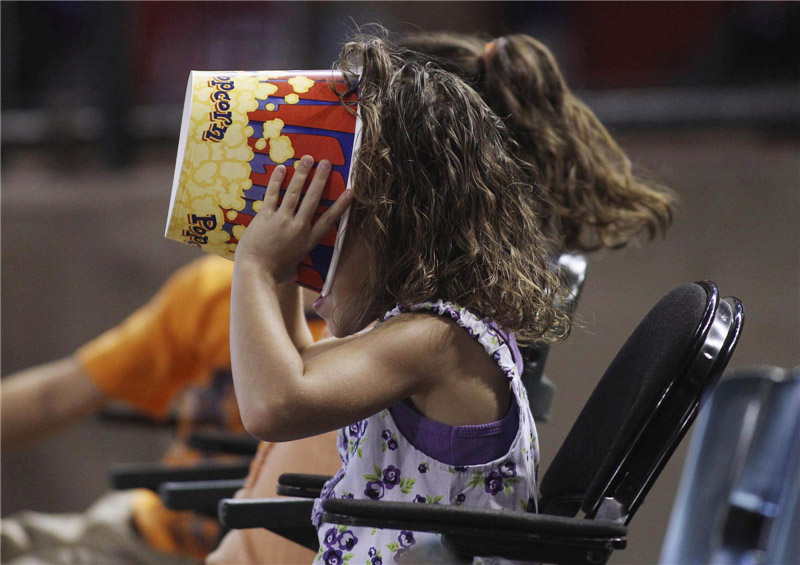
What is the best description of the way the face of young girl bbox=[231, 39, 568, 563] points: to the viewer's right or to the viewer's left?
to the viewer's left

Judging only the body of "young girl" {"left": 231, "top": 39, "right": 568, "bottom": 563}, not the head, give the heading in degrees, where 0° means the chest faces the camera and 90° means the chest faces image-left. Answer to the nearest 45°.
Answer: approximately 90°
